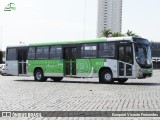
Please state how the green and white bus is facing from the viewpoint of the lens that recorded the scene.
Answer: facing the viewer and to the right of the viewer
